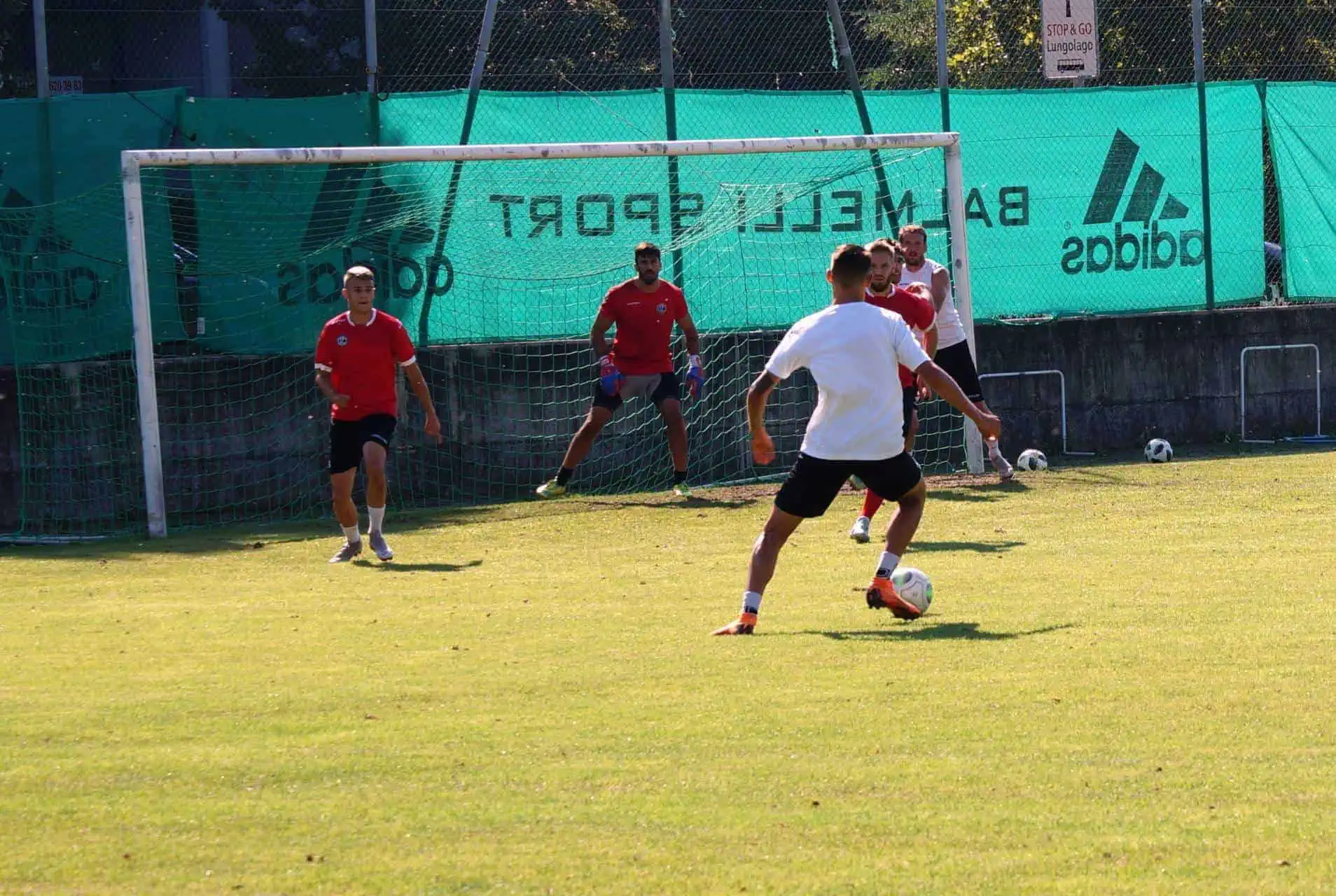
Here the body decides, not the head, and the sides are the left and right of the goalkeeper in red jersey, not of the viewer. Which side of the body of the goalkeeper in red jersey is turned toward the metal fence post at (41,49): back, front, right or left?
right

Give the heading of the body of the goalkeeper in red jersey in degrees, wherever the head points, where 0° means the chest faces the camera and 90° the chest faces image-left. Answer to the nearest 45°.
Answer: approximately 0°

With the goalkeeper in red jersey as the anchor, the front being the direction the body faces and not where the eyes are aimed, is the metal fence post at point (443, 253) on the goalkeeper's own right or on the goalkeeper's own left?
on the goalkeeper's own right

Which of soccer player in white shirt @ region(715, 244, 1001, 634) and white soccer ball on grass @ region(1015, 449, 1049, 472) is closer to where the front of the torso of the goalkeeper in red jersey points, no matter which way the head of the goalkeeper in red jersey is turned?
the soccer player in white shirt

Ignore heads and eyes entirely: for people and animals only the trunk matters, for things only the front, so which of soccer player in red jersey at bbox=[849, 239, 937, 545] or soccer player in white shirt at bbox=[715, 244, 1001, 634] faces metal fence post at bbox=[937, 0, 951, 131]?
the soccer player in white shirt

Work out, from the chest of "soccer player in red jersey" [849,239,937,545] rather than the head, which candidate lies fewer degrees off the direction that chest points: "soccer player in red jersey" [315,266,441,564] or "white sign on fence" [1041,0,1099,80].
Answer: the soccer player in red jersey

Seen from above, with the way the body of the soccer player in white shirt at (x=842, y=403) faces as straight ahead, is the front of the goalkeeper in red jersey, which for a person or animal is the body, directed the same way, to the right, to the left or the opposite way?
the opposite way

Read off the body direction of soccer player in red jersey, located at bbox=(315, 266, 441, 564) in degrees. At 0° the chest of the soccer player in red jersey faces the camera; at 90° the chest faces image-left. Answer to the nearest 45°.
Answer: approximately 0°

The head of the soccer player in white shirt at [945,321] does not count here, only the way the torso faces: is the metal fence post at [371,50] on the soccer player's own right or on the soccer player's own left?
on the soccer player's own right

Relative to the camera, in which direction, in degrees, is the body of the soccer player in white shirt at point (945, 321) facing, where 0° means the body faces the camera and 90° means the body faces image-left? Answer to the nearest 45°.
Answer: approximately 45°

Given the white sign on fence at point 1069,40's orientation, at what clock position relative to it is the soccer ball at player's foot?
The soccer ball at player's foot is roughly at 12 o'clock from the white sign on fence.

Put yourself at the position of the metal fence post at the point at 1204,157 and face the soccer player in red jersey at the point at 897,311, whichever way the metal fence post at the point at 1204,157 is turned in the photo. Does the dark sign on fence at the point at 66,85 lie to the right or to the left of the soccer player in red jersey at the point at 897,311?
right

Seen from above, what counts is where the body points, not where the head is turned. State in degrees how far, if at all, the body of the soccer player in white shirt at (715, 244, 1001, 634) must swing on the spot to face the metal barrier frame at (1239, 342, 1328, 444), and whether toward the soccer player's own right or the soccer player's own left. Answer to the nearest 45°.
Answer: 0° — they already face it

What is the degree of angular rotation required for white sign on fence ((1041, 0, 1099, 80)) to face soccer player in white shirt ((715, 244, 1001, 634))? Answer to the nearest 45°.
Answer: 0° — it already faces them

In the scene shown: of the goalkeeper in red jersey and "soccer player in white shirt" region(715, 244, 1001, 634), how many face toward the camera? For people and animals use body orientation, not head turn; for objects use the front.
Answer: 1

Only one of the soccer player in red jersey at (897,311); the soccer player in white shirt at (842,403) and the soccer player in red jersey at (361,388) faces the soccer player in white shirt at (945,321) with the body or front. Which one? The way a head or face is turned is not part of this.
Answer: the soccer player in white shirt at (842,403)
